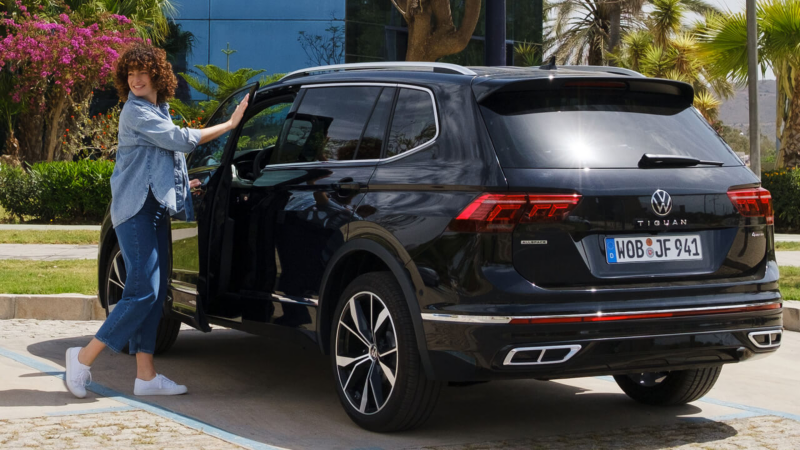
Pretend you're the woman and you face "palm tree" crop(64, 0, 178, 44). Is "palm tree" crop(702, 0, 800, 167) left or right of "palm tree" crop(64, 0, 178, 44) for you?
right

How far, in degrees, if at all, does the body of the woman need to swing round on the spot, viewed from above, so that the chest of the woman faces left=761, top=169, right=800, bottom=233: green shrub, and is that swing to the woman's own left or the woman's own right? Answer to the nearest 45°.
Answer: approximately 45° to the woman's own left

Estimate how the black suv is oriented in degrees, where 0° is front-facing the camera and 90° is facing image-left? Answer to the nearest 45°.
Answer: approximately 135°

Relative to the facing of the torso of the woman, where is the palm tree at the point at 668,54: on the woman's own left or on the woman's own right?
on the woman's own left

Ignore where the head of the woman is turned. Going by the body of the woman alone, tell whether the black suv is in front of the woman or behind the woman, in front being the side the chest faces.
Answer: in front

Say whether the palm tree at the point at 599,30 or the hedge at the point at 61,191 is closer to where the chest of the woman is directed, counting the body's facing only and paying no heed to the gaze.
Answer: the palm tree

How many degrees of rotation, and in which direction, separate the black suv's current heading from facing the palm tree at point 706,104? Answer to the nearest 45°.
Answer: approximately 45° to its right

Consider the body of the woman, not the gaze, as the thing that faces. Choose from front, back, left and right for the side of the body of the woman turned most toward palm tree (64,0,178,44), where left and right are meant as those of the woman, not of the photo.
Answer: left

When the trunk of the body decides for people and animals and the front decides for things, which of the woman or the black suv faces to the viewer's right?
the woman

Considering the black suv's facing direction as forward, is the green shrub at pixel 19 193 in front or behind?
in front

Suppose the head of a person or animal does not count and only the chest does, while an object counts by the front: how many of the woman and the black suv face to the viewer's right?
1

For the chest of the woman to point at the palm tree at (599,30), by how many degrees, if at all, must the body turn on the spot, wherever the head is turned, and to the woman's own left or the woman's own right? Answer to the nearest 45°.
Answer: approximately 45° to the woman's own left

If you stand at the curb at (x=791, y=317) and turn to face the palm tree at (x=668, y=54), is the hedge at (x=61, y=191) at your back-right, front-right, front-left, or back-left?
front-left

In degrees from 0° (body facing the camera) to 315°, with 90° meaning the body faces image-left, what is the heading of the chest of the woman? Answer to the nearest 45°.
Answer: approximately 270°

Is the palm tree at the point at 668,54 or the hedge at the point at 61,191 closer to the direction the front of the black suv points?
the hedge
